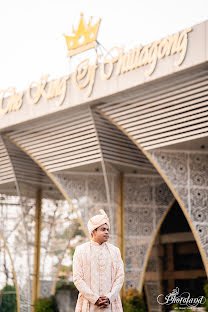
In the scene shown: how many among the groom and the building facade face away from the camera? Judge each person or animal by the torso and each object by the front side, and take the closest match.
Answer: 0

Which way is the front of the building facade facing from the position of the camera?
facing the viewer and to the left of the viewer

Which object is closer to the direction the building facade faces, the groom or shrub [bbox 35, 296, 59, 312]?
the groom

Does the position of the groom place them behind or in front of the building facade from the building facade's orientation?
in front

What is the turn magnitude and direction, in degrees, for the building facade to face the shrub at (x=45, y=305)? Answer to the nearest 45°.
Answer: approximately 90° to its right

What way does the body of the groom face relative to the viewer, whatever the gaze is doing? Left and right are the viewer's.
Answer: facing the viewer

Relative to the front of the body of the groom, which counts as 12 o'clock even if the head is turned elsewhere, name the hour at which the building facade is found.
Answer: The building facade is roughly at 6 o'clock from the groom.

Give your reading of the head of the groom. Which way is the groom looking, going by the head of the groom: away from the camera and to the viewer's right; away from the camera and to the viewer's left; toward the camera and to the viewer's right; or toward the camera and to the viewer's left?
toward the camera and to the viewer's right
